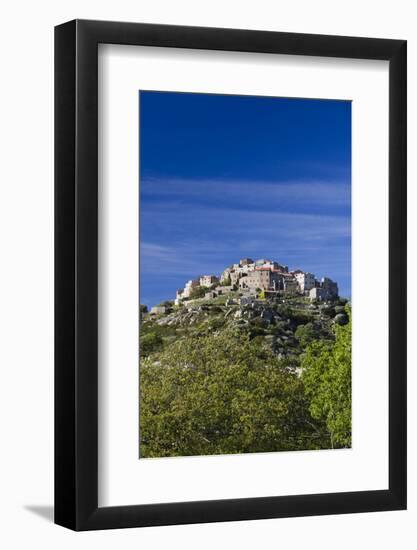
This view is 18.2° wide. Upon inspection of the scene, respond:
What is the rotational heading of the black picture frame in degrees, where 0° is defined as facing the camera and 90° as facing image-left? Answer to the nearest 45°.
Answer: approximately 315°
